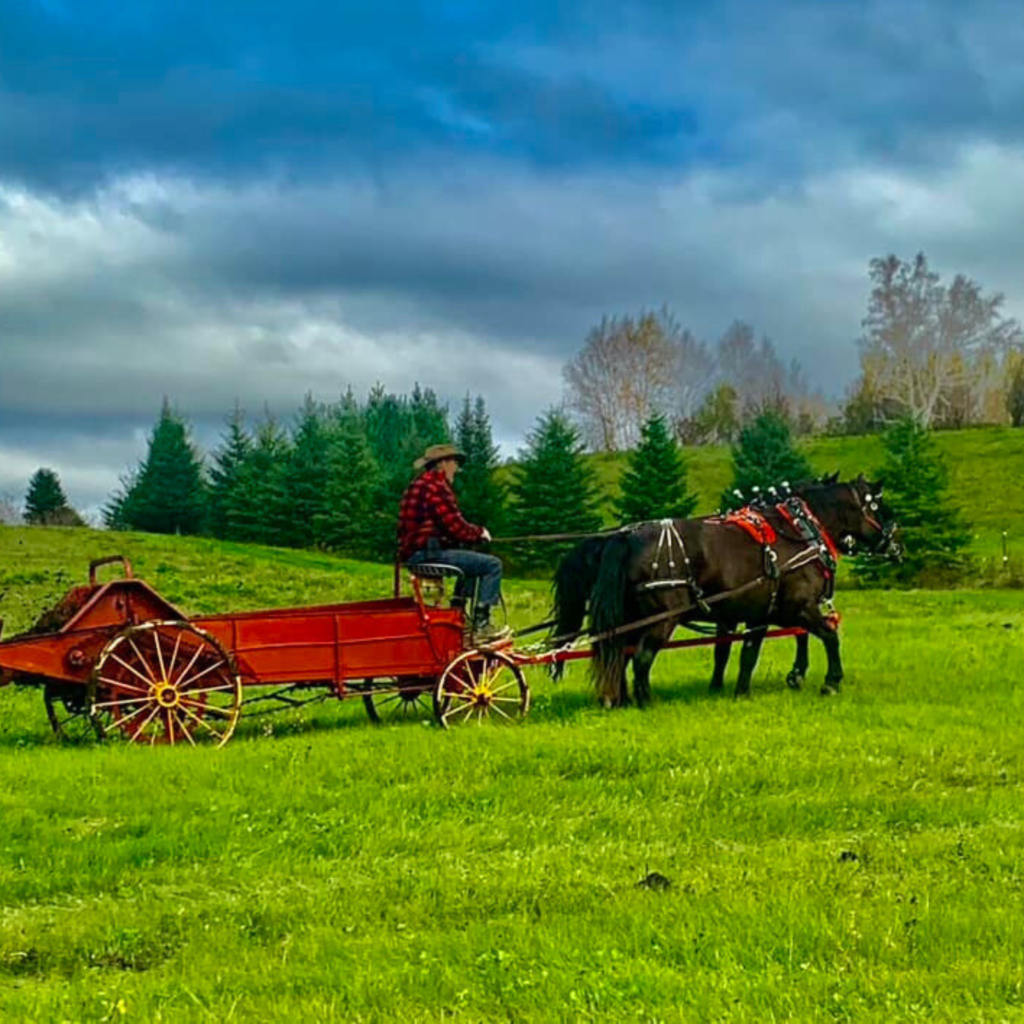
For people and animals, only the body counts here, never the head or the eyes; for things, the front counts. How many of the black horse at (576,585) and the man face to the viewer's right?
2

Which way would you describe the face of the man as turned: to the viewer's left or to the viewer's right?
to the viewer's right

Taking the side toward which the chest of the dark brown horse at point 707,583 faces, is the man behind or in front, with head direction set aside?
behind

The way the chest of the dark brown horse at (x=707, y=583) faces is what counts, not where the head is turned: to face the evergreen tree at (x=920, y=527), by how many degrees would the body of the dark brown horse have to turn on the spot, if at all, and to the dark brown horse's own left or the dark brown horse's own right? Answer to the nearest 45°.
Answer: approximately 90° to the dark brown horse's own left

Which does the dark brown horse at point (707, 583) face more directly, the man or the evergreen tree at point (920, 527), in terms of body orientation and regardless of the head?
the evergreen tree

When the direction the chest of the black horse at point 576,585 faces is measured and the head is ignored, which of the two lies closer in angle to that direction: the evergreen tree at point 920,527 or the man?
the evergreen tree

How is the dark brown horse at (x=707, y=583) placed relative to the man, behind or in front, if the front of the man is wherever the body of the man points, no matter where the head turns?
in front

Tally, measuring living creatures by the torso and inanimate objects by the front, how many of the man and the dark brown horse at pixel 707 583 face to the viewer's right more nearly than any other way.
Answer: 2

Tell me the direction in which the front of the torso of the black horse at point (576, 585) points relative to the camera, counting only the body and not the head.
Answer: to the viewer's right

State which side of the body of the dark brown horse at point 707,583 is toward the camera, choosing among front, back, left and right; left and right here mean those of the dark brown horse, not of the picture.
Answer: right

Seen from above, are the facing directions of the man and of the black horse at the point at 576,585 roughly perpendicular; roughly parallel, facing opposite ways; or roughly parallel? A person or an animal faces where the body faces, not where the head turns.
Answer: roughly parallel

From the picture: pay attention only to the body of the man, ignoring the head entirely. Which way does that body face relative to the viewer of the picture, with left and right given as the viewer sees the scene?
facing to the right of the viewer
